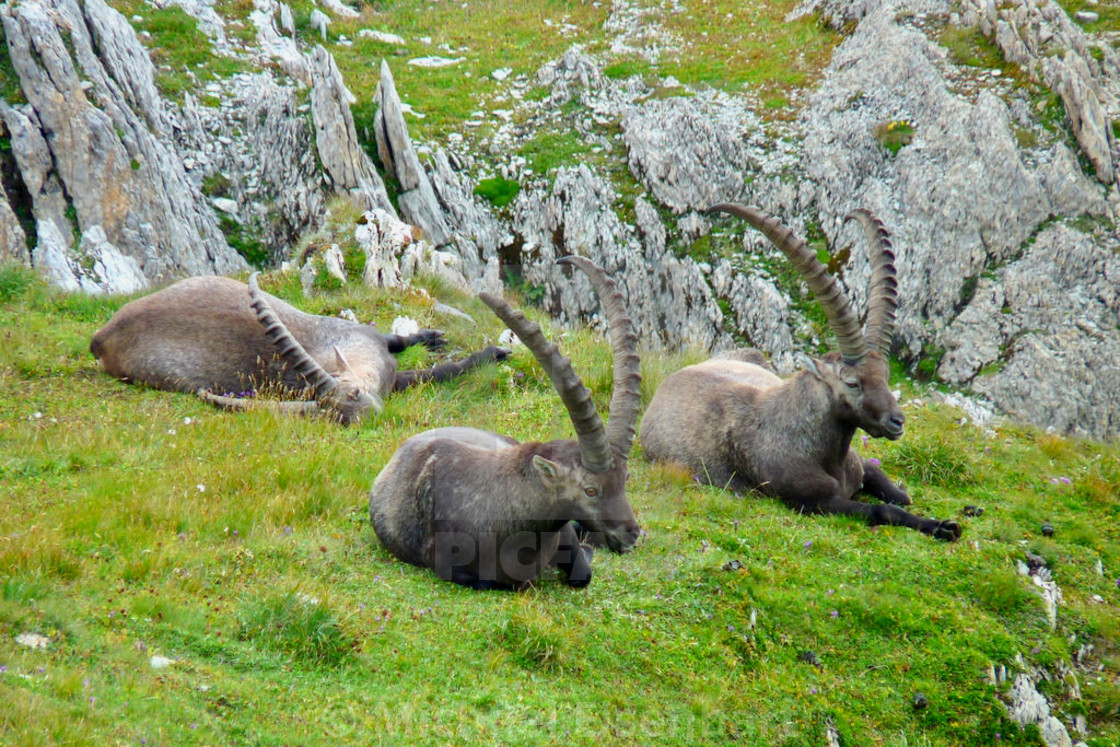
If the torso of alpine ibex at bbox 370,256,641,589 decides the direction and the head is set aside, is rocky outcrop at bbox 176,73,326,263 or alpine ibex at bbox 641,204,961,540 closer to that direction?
the alpine ibex

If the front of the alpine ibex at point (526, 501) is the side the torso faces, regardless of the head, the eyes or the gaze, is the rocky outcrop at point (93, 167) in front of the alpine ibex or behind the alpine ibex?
behind

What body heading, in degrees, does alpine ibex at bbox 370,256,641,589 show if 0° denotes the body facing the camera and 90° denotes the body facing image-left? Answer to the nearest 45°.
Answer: approximately 315°

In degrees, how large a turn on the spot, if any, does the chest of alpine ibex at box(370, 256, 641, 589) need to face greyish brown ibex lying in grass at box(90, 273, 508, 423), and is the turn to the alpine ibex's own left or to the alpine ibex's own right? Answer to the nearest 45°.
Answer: approximately 180°

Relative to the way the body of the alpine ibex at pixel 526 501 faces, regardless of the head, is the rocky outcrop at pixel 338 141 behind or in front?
behind

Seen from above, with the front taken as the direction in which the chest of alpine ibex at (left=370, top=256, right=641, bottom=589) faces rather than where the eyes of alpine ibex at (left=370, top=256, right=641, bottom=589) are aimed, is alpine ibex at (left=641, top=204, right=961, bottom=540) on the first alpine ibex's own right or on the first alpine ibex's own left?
on the first alpine ibex's own left

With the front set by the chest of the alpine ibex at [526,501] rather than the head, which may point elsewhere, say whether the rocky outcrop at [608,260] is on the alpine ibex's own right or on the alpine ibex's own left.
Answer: on the alpine ibex's own left
